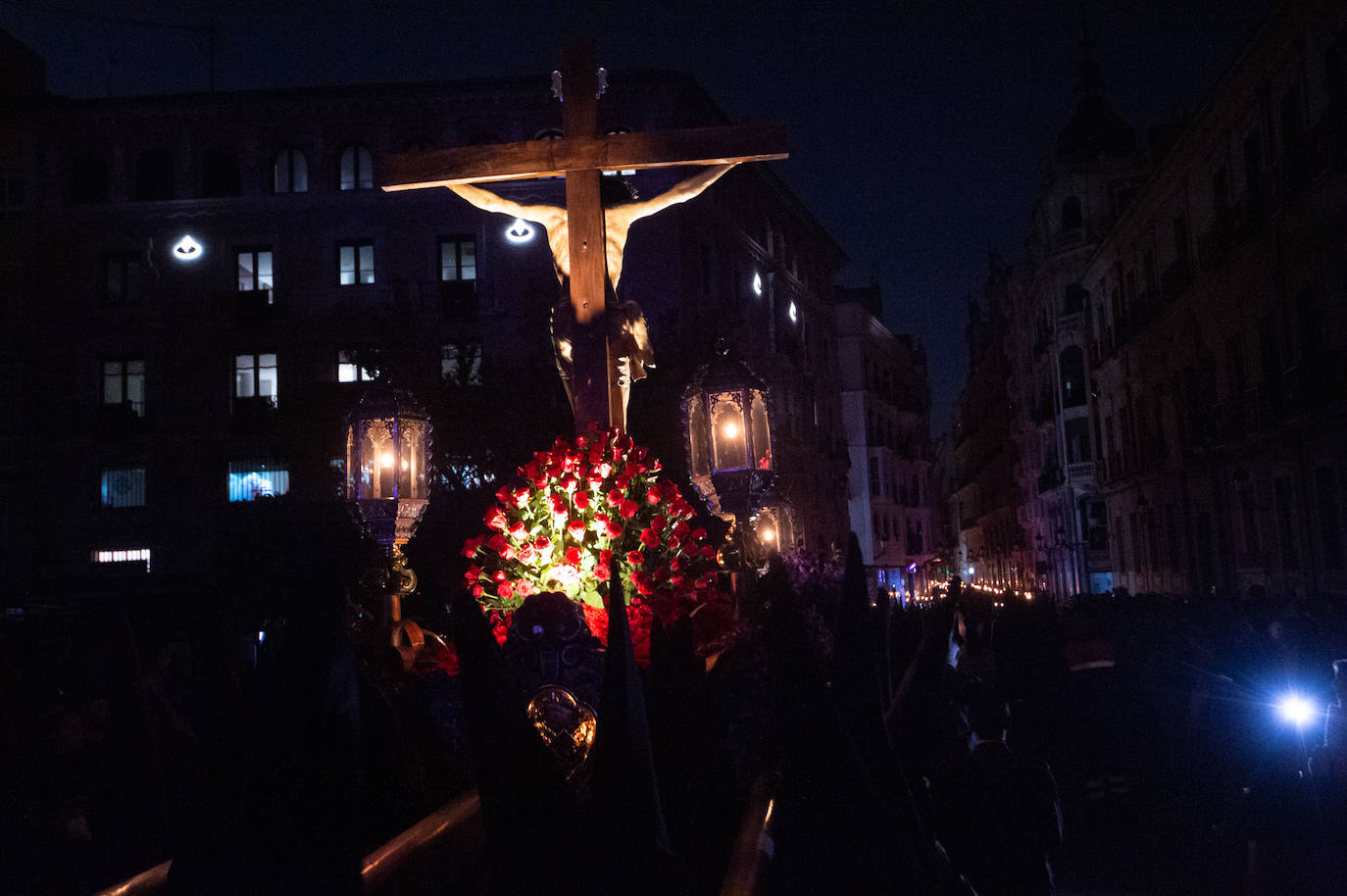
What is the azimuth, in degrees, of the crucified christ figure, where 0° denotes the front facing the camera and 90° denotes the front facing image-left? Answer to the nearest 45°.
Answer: approximately 180°

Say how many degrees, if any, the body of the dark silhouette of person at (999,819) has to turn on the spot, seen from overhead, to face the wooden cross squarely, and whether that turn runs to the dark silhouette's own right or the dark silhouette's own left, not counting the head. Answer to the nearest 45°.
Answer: approximately 45° to the dark silhouette's own left

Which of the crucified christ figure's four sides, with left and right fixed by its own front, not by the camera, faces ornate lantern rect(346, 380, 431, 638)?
left

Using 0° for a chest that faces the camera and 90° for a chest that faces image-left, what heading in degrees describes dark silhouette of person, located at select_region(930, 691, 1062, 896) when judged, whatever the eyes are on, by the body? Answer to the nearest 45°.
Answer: approximately 180°

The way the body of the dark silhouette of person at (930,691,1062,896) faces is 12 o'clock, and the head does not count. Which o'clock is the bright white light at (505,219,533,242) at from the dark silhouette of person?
The bright white light is roughly at 11 o'clock from the dark silhouette of person.

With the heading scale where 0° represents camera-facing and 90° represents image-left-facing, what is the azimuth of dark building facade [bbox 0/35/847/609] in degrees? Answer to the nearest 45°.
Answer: approximately 0°

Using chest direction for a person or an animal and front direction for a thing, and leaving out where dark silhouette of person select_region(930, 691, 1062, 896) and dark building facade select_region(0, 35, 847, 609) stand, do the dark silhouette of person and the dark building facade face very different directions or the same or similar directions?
very different directions

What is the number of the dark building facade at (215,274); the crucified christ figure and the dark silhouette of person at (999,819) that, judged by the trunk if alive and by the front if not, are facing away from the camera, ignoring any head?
2

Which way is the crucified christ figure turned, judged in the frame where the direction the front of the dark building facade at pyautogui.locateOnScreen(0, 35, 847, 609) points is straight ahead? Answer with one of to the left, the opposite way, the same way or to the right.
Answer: the opposite way

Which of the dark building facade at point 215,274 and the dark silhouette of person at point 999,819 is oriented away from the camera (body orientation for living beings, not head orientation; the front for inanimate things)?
the dark silhouette of person

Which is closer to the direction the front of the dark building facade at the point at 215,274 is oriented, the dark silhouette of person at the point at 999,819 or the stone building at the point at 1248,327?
the dark silhouette of person
